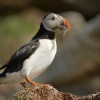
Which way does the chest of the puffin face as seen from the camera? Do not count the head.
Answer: to the viewer's right
